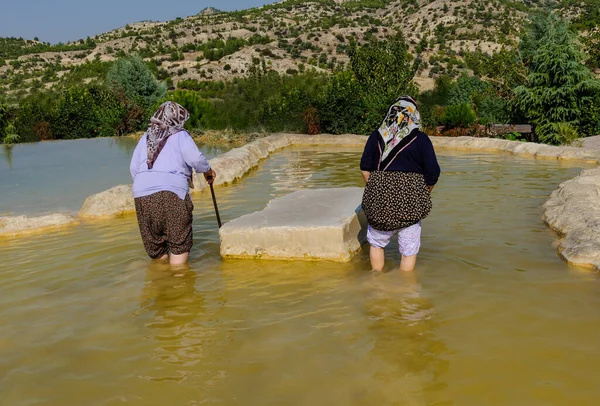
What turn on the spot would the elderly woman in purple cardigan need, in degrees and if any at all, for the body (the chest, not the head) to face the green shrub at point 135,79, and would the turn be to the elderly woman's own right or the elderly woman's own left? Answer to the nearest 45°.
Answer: approximately 45° to the elderly woman's own left

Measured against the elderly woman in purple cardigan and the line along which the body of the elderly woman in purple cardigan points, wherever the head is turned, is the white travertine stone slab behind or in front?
in front

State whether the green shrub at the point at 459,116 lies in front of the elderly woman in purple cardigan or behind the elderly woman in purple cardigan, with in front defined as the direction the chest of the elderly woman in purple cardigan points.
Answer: in front

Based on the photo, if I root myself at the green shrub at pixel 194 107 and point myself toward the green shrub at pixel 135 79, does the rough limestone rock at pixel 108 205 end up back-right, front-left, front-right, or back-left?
back-left

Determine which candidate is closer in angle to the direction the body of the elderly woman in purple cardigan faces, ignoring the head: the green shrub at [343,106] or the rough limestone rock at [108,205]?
the green shrub

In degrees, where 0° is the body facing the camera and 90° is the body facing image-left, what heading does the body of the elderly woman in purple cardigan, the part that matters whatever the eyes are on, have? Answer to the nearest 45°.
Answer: approximately 225°

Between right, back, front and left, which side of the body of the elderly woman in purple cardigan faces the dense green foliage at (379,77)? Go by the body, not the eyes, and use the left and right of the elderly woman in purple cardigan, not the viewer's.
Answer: front

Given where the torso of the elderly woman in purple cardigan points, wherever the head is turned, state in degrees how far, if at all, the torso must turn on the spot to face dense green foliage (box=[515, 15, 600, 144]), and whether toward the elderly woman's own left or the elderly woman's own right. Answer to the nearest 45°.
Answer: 0° — they already face it

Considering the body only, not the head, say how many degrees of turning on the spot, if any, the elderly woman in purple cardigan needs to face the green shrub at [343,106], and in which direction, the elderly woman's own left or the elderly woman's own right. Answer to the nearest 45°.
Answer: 0° — they already face it

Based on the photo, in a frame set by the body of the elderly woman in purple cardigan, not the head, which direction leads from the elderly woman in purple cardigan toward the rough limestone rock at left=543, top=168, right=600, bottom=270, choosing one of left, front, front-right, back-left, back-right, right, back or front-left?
front-right
